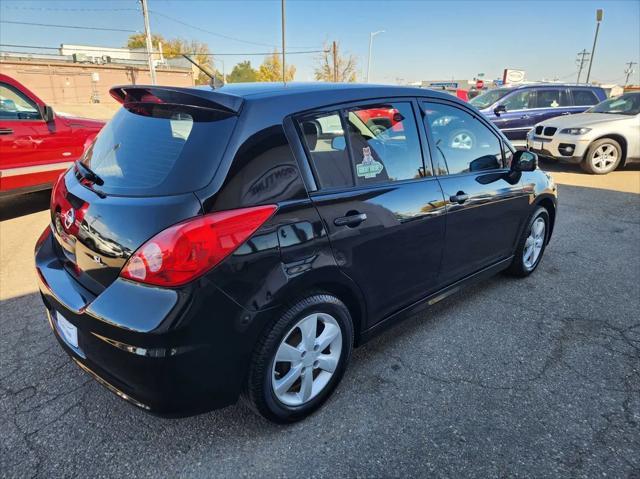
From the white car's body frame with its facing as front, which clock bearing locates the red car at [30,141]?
The red car is roughly at 12 o'clock from the white car.

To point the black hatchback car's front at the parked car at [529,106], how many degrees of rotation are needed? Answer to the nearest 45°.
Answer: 0° — it already faces it

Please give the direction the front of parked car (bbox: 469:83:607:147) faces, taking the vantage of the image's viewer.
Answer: facing the viewer and to the left of the viewer

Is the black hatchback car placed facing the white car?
yes

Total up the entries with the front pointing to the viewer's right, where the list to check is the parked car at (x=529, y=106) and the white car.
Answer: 0

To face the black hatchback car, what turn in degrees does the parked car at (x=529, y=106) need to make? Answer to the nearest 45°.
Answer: approximately 45° to its left

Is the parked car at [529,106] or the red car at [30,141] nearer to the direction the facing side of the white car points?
the red car

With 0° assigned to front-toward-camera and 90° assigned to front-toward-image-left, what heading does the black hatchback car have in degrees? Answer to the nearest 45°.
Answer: approximately 225°

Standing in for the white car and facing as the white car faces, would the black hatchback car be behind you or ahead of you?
ahead

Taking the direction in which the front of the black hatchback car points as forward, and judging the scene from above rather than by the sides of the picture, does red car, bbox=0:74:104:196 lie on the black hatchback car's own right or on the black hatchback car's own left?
on the black hatchback car's own left

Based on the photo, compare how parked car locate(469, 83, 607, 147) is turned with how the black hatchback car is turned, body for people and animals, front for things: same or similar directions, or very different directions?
very different directions
